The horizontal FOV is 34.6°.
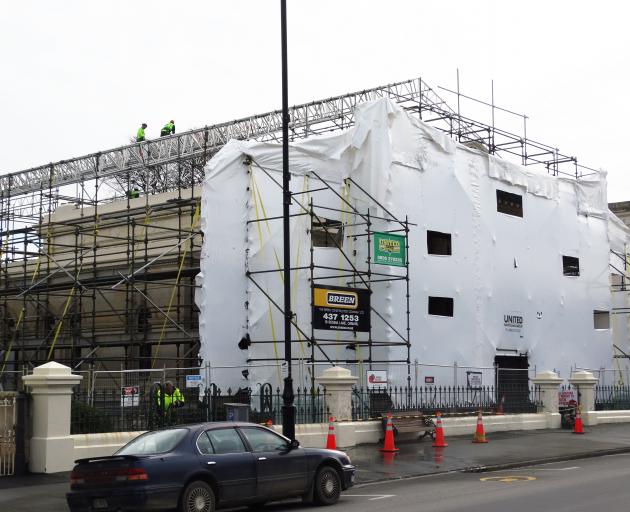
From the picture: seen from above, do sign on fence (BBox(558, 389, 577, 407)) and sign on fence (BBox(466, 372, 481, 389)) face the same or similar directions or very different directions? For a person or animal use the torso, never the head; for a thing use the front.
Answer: same or similar directions

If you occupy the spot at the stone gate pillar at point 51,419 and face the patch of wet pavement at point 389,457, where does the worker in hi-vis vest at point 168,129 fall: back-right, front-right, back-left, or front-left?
front-left

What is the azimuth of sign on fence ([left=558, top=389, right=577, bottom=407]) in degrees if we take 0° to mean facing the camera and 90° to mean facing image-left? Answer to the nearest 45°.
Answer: approximately 0°

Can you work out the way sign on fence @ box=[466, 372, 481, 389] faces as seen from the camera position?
facing the viewer

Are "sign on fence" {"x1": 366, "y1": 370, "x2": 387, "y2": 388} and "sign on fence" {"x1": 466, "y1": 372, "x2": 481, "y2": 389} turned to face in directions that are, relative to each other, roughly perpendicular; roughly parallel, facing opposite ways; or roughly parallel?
roughly parallel

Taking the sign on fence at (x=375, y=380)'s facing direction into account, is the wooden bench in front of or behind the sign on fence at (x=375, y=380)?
in front

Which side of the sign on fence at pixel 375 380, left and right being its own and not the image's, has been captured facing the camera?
front

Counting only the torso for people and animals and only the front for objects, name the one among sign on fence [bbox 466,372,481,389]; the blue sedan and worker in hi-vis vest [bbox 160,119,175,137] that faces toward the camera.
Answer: the sign on fence

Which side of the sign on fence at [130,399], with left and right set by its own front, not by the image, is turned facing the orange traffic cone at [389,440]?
left

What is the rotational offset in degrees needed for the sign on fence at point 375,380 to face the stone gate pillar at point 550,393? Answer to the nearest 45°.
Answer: approximately 135° to its left

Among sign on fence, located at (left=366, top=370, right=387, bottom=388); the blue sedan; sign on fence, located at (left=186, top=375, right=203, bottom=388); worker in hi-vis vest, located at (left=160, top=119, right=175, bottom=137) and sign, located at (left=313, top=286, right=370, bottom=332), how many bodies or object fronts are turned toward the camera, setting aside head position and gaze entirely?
3

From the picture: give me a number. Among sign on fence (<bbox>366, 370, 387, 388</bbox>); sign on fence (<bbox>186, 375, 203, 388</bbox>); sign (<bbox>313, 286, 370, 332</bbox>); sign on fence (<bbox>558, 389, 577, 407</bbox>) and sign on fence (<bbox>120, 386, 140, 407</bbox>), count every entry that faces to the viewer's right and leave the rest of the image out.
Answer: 0

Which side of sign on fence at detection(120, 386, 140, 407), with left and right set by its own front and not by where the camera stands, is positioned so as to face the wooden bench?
left

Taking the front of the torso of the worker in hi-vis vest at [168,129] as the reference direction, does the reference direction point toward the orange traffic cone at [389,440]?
no

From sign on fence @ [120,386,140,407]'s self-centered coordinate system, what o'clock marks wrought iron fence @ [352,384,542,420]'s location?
The wrought iron fence is roughly at 8 o'clock from the sign on fence.

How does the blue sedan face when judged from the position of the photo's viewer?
facing away from the viewer and to the right of the viewer
